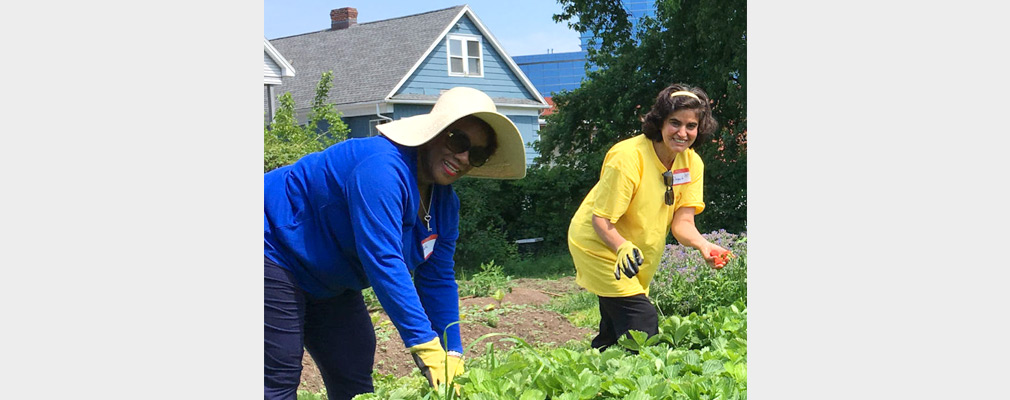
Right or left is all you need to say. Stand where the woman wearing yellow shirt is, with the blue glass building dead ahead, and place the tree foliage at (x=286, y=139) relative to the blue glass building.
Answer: left

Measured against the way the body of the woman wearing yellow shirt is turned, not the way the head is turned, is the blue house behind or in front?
behind

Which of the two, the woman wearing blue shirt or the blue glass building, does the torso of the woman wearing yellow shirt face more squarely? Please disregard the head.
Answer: the woman wearing blue shirt

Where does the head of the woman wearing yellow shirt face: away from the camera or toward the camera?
toward the camera

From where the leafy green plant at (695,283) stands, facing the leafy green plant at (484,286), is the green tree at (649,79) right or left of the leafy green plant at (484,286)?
right

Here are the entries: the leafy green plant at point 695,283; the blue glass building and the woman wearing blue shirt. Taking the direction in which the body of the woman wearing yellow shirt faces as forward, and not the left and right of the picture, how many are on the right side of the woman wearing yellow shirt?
1

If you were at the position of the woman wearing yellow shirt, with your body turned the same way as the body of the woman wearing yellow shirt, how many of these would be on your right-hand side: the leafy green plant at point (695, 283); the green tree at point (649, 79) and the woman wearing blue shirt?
1

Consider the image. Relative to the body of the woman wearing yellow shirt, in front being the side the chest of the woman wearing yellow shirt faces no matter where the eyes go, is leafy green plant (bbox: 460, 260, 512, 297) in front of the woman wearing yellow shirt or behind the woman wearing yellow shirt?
behind

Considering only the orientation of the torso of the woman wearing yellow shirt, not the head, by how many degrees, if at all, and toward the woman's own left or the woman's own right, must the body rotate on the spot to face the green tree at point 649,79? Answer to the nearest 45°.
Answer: approximately 135° to the woman's own left

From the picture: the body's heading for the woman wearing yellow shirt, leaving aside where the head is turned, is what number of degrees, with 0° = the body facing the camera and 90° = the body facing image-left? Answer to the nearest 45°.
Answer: approximately 315°

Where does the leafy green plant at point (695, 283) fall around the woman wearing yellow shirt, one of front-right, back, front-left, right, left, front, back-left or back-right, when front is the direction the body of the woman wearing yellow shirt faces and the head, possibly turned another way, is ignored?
back-left

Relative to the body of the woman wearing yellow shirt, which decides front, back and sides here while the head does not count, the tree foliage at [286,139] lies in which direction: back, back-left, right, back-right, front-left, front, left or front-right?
back
